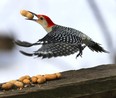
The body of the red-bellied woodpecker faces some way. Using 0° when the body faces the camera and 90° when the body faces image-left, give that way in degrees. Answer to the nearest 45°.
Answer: approximately 90°
